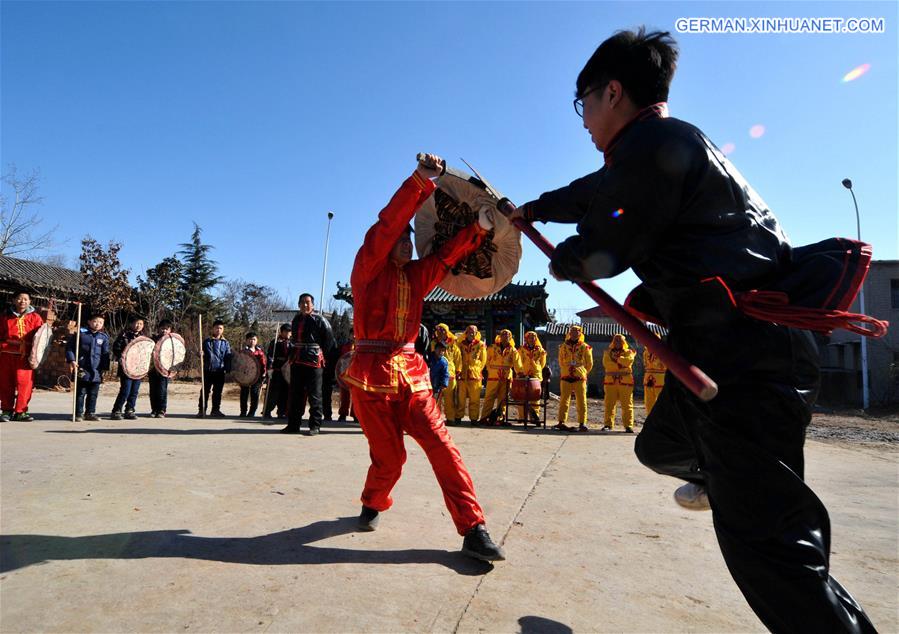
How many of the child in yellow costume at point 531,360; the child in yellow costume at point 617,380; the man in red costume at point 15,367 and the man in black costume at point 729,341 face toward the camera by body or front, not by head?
3

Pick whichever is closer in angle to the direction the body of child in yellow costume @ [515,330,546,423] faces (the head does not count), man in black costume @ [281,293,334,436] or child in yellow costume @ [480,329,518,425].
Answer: the man in black costume

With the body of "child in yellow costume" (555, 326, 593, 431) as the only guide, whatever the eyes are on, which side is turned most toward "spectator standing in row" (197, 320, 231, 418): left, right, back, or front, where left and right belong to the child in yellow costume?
right

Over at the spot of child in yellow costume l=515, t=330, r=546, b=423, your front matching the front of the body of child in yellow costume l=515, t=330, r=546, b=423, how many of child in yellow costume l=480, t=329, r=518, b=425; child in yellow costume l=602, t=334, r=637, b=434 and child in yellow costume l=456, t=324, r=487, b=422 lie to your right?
2

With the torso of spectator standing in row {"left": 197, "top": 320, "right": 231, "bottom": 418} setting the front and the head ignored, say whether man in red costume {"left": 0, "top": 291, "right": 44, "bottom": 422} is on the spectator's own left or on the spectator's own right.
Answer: on the spectator's own right

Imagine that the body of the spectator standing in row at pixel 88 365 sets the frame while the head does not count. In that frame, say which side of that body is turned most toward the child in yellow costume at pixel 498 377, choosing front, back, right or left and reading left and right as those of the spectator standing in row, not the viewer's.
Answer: left

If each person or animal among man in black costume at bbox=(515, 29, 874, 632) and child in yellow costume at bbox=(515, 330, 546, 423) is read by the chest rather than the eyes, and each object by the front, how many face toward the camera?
1

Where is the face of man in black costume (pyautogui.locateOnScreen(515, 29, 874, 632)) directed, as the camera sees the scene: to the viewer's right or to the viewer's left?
to the viewer's left

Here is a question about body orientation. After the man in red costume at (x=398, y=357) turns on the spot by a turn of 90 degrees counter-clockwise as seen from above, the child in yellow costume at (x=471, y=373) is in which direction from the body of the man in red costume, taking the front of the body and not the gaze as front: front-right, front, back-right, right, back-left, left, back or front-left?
front-left

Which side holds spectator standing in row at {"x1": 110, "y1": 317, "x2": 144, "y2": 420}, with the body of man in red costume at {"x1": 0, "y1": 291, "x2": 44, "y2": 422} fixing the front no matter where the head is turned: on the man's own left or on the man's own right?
on the man's own left
